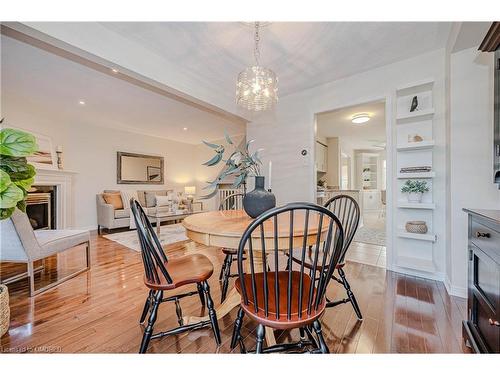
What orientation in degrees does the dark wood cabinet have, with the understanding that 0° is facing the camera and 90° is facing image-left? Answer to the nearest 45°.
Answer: approximately 45°

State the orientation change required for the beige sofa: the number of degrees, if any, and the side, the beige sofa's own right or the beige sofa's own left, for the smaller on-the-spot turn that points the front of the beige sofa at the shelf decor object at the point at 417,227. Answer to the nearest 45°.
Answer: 0° — it already faces it

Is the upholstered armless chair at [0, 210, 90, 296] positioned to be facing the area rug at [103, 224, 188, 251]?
yes

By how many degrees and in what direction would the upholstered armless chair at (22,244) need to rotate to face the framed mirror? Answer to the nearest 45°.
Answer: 0° — it already faces it
